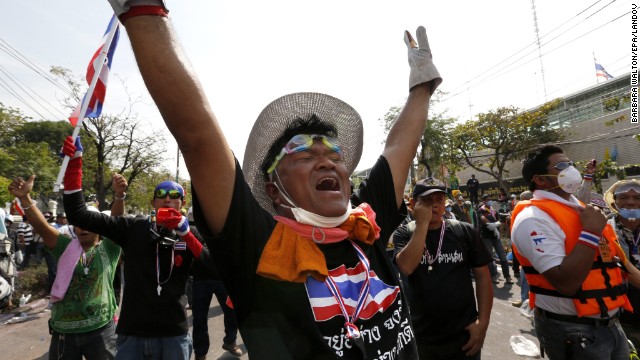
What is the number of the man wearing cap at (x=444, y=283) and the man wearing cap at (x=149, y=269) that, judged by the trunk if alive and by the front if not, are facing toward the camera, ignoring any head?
2

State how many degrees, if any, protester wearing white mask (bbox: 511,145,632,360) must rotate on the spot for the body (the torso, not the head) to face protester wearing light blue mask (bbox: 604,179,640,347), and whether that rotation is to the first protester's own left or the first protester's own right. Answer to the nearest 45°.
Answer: approximately 135° to the first protester's own left

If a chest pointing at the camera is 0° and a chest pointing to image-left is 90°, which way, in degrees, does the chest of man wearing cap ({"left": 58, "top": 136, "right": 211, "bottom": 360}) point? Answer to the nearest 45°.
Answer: approximately 0°

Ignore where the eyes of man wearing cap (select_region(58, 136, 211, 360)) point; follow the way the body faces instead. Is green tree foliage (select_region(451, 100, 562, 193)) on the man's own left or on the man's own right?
on the man's own left

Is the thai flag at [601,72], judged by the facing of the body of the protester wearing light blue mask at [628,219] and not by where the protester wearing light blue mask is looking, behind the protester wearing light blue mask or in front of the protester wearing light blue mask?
behind

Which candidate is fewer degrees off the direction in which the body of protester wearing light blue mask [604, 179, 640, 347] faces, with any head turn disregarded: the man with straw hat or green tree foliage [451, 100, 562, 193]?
the man with straw hat

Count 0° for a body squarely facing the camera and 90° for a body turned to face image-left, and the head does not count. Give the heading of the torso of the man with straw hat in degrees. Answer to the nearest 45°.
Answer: approximately 315°

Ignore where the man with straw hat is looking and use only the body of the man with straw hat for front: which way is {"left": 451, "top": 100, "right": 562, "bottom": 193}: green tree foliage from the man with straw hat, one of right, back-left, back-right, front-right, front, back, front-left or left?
left
